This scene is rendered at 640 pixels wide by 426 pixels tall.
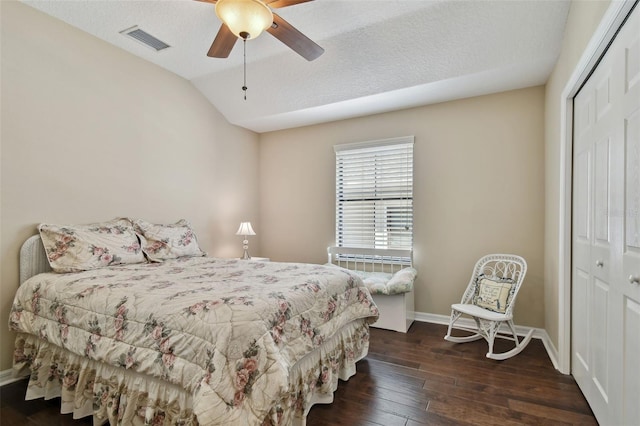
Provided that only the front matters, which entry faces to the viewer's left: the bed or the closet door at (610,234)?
the closet door

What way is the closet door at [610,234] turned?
to the viewer's left

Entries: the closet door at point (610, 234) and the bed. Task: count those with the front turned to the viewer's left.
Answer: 1

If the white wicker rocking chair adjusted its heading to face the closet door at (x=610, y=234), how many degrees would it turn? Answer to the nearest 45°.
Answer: approximately 90° to its left

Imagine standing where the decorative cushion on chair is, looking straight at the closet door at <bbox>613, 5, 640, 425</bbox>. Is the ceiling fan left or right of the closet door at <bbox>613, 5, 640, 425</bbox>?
right
